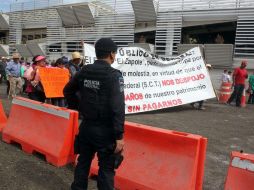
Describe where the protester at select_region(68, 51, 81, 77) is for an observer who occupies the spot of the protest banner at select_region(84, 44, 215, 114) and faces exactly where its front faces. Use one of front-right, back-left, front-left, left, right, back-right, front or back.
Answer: front-right

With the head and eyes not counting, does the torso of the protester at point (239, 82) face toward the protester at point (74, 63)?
no

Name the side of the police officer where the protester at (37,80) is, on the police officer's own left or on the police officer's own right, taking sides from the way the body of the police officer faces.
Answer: on the police officer's own left

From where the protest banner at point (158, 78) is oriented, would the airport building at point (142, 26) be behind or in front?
behind

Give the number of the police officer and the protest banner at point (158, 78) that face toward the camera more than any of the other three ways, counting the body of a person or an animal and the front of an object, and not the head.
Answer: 1

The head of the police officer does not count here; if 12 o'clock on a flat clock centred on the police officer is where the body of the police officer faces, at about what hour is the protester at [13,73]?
The protester is roughly at 10 o'clock from the police officer.

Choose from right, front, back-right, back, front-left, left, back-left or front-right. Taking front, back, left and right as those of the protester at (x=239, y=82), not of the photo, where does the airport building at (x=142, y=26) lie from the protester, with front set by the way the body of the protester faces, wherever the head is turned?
back

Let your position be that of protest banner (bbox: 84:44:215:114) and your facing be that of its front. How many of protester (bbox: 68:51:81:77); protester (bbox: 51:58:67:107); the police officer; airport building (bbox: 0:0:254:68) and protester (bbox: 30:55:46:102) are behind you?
1

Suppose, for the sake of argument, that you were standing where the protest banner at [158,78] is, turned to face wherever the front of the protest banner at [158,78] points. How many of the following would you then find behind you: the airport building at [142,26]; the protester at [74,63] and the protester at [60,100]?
1

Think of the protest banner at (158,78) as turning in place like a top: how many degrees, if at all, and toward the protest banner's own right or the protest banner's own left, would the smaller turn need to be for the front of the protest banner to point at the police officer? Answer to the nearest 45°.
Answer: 0° — it already faces them

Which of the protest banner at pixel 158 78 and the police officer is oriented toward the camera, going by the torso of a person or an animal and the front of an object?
the protest banner

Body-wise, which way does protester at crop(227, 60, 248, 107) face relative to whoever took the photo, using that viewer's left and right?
facing the viewer and to the right of the viewer

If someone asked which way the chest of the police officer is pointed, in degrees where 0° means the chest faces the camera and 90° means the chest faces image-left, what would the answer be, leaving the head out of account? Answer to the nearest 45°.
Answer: approximately 225°

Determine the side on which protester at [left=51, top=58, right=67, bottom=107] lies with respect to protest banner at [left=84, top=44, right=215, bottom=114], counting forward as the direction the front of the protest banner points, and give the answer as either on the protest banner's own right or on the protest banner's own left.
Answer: on the protest banner's own right

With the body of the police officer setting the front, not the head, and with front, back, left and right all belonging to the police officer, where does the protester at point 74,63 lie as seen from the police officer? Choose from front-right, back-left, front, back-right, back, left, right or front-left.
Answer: front-left

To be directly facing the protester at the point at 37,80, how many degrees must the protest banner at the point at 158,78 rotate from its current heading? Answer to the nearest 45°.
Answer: approximately 45° to its right

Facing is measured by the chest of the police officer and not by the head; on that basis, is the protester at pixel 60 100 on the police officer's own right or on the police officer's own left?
on the police officer's own left

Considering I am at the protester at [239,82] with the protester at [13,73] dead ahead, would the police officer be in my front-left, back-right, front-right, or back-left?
front-left

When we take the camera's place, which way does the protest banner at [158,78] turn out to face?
facing the viewer

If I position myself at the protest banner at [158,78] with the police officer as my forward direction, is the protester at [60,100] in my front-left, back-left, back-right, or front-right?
front-right
